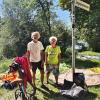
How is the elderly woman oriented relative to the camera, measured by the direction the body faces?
toward the camera

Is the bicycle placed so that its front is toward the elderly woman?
no

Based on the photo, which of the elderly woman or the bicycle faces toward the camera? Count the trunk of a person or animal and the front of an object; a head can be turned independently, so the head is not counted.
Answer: the elderly woman

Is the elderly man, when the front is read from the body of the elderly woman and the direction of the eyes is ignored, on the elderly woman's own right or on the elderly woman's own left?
on the elderly woman's own right

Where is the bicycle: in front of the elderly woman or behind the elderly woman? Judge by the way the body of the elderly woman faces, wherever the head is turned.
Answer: in front

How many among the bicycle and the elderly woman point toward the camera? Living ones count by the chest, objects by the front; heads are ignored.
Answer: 1

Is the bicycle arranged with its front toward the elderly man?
no
